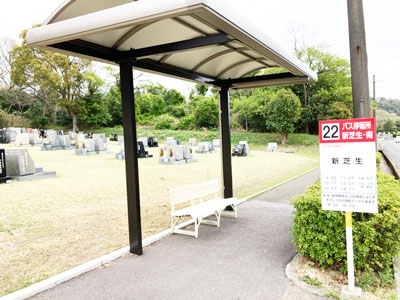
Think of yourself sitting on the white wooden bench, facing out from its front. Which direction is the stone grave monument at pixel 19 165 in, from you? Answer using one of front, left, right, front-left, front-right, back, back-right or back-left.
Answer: back

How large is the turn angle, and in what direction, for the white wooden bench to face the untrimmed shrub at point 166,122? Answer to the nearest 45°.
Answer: approximately 135° to its left

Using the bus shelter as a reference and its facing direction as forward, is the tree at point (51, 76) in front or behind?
behind

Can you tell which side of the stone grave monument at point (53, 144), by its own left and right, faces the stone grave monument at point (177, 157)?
left

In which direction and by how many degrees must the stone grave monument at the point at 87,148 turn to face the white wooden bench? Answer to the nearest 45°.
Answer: approximately 45° to its left

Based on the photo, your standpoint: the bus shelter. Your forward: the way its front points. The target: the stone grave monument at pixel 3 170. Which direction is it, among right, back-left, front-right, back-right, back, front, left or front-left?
back

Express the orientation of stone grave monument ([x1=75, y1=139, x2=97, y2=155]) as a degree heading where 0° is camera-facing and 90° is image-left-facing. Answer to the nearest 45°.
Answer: approximately 45°
